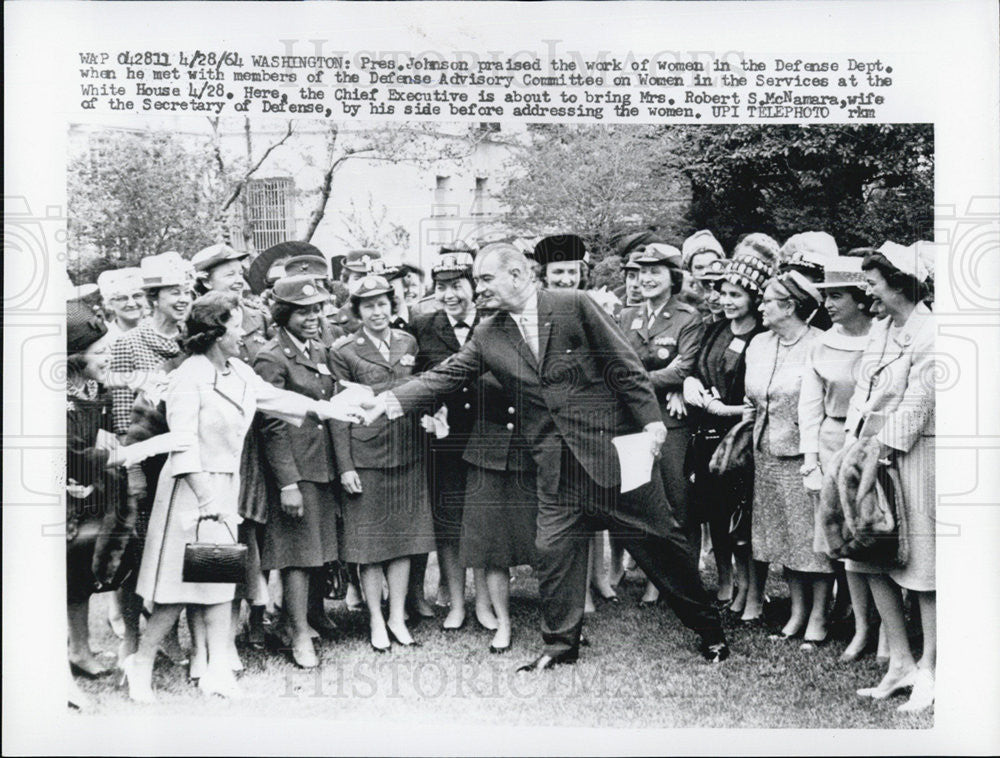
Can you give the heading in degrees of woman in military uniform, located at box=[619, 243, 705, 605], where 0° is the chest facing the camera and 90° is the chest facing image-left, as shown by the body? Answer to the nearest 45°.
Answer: approximately 45°
